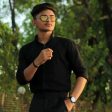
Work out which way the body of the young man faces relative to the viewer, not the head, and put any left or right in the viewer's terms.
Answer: facing the viewer

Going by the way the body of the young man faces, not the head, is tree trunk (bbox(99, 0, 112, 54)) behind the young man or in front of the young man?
behind
